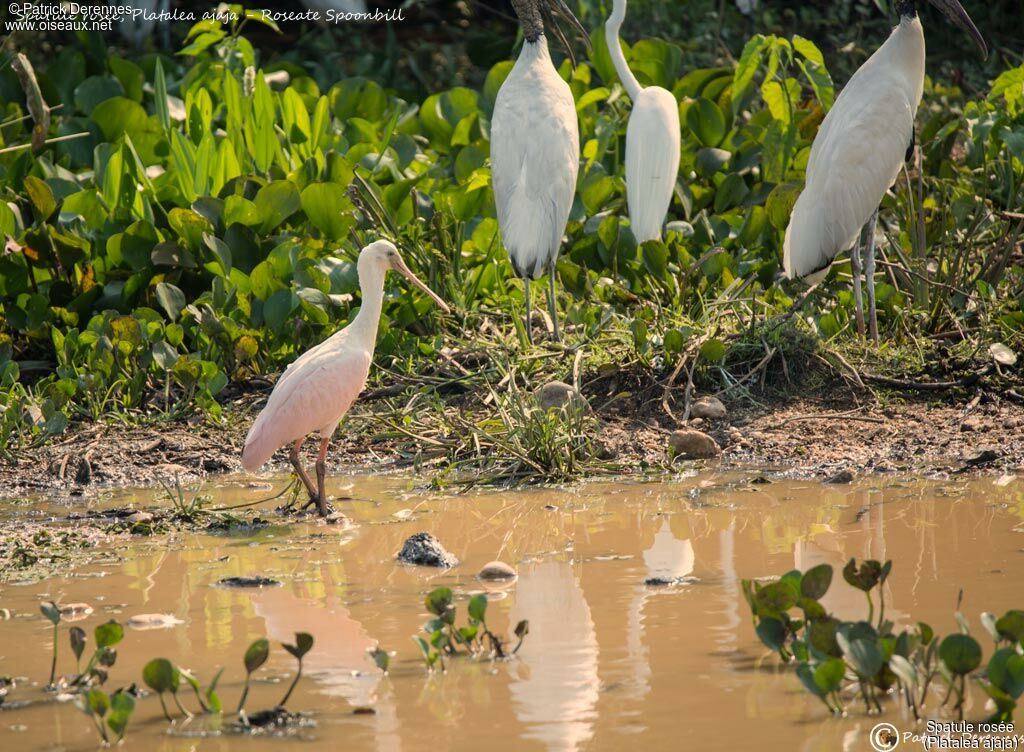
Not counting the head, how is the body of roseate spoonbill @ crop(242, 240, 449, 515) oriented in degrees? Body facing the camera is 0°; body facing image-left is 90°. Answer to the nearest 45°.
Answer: approximately 270°

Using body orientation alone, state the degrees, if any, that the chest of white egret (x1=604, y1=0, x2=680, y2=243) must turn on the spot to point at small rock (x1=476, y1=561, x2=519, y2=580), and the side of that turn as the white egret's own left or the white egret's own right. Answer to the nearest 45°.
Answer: approximately 135° to the white egret's own left

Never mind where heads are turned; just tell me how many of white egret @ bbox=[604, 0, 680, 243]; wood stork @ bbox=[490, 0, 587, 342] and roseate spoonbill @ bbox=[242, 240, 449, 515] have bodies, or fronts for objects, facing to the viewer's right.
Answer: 1

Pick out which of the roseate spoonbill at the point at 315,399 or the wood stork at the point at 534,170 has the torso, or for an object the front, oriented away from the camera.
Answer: the wood stork

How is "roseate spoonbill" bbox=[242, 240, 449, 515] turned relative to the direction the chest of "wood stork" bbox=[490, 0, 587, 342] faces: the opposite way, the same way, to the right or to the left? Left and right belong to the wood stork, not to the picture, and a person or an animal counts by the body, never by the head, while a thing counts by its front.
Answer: to the right

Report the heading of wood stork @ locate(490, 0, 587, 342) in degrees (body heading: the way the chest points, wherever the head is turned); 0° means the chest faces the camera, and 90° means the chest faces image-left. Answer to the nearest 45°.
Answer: approximately 180°

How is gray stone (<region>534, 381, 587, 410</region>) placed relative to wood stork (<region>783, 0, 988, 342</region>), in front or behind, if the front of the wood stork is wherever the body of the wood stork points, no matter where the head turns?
behind

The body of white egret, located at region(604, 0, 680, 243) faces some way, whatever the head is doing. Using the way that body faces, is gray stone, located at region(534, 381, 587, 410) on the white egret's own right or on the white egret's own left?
on the white egret's own left

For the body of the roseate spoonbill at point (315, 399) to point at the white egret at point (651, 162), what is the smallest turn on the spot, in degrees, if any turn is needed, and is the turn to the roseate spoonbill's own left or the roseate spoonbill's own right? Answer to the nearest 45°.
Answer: approximately 45° to the roseate spoonbill's own left

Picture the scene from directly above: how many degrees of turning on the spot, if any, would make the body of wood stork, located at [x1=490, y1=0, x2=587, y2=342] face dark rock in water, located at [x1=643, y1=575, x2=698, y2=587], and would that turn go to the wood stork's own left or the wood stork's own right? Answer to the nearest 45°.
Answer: approximately 180°

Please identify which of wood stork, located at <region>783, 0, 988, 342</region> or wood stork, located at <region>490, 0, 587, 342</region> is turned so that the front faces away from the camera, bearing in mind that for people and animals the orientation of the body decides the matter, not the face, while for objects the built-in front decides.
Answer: wood stork, located at <region>490, 0, 587, 342</region>

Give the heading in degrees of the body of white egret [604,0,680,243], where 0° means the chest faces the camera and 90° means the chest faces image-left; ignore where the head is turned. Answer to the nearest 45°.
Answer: approximately 135°
